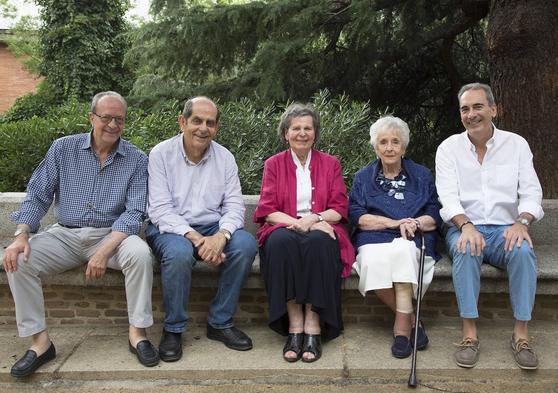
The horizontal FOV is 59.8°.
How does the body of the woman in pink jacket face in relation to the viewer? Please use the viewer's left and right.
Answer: facing the viewer

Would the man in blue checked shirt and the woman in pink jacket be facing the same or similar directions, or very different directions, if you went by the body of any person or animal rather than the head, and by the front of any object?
same or similar directions

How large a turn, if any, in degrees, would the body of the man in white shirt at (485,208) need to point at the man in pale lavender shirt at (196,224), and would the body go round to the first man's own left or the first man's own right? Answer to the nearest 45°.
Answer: approximately 90° to the first man's own right

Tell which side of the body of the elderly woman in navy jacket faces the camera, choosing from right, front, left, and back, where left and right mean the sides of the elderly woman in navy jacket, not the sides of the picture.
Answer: front

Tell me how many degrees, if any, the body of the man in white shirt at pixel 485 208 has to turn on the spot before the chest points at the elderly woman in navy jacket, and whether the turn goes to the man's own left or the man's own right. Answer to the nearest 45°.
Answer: approximately 90° to the man's own right

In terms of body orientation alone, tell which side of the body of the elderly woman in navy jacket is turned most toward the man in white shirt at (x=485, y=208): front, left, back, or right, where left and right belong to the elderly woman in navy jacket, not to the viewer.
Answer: left

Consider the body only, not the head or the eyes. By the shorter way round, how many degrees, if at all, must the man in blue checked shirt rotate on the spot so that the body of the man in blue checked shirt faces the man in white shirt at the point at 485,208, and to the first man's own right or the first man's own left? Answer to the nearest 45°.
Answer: approximately 90° to the first man's own left

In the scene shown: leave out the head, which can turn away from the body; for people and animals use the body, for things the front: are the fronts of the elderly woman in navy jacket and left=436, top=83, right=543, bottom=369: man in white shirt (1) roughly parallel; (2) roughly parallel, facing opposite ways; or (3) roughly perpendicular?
roughly parallel

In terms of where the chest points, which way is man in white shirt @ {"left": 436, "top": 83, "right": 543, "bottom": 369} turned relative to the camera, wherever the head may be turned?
toward the camera

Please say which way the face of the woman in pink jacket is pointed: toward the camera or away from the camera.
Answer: toward the camera

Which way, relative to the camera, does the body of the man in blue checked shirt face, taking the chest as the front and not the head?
toward the camera

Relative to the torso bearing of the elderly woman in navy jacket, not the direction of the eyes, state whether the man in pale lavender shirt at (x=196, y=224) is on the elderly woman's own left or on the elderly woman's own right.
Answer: on the elderly woman's own right
